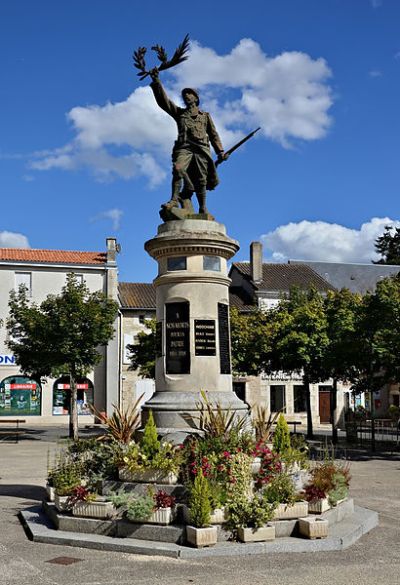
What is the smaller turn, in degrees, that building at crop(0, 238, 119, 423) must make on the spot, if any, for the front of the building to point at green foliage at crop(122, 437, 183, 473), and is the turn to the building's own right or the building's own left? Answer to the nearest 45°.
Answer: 0° — it already faces it

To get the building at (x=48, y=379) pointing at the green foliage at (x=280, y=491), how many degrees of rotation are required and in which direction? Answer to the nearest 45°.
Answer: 0° — it already faces it

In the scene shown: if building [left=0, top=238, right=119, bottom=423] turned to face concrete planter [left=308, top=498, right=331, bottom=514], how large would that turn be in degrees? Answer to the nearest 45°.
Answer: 0° — it already faces it

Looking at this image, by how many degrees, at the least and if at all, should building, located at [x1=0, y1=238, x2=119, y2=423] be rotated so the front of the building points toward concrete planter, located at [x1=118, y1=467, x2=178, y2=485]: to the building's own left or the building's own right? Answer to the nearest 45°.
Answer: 0° — it already faces it

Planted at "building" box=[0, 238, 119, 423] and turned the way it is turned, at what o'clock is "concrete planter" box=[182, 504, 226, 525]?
The concrete planter is roughly at 12 o'clock from the building.

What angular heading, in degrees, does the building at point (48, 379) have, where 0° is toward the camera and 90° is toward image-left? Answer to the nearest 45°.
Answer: approximately 0°
